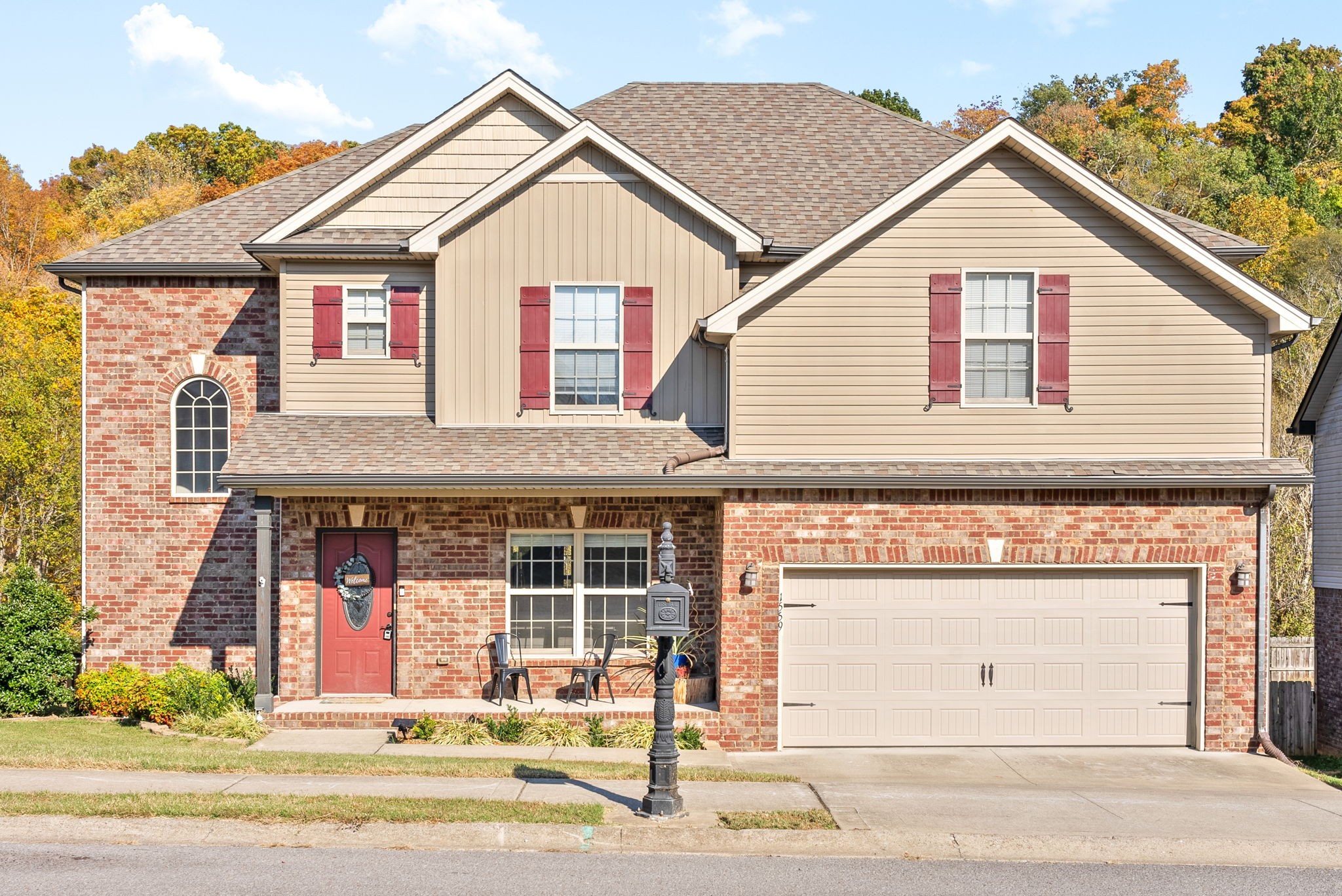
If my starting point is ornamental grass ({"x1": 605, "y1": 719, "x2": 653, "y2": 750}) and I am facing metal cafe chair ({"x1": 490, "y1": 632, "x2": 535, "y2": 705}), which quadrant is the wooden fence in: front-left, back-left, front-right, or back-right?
back-right

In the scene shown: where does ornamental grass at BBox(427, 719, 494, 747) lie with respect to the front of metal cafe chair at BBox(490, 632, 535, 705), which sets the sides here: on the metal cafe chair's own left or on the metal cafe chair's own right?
on the metal cafe chair's own right

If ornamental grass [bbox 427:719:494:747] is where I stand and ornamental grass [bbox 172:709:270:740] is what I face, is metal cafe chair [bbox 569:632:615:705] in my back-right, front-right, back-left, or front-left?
back-right

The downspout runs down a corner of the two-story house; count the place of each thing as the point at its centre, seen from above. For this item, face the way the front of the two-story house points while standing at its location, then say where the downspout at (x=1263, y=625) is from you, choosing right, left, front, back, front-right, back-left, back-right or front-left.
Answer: left

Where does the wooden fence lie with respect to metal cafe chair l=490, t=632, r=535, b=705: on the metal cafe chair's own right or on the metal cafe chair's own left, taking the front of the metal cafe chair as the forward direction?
on the metal cafe chair's own left

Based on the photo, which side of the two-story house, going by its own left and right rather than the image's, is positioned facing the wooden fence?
left

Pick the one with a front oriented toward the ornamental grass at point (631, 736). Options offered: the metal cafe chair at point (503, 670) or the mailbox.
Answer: the metal cafe chair

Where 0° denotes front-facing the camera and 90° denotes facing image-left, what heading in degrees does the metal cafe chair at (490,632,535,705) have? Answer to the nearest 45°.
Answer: approximately 315°

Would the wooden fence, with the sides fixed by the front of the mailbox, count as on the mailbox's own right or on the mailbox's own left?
on the mailbox's own left

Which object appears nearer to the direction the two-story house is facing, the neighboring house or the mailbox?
the mailbox
